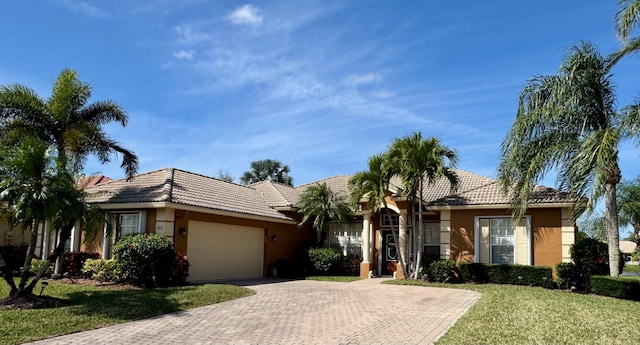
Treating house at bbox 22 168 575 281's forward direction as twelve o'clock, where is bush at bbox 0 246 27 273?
The bush is roughly at 3 o'clock from the house.

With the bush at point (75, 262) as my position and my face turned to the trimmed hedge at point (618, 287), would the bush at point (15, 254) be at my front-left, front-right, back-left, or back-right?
back-left

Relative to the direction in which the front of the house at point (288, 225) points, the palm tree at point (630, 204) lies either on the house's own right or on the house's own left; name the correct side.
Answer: on the house's own left

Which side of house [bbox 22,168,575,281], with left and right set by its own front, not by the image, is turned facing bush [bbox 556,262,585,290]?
left

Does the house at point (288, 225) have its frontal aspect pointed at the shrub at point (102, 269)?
no

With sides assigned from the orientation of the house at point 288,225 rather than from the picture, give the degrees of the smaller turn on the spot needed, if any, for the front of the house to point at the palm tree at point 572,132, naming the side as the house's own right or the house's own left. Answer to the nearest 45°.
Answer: approximately 45° to the house's own left

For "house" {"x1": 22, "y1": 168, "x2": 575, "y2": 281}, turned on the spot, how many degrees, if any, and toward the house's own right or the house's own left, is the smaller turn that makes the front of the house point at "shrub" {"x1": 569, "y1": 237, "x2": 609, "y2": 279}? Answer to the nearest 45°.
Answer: approximately 90° to the house's own left

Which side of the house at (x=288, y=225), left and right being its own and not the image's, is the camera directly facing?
front
